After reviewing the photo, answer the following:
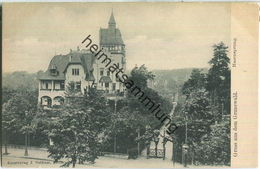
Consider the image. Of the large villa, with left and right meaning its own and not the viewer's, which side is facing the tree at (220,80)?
left

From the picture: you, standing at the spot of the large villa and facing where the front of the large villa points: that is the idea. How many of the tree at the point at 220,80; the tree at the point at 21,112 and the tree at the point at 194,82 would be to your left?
2

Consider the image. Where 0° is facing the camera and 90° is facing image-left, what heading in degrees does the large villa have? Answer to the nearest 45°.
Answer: approximately 0°

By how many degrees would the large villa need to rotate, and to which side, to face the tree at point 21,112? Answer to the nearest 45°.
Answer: approximately 90° to its right

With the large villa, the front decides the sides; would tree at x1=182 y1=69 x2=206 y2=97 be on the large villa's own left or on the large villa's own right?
on the large villa's own left
